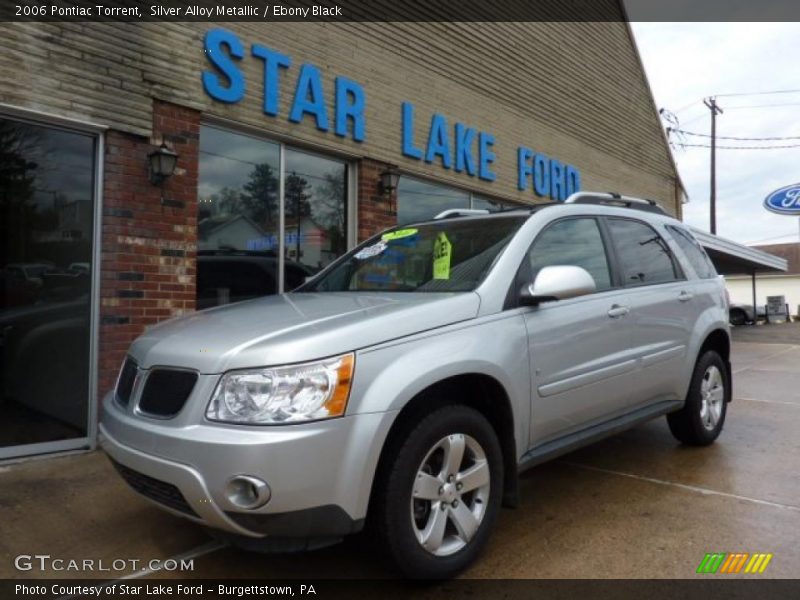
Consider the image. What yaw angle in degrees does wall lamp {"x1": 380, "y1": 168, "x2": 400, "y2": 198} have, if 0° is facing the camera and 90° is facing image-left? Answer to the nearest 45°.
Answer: approximately 315°

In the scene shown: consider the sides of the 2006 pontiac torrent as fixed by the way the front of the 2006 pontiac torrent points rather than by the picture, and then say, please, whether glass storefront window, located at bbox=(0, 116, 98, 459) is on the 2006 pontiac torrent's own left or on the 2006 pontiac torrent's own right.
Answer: on the 2006 pontiac torrent's own right

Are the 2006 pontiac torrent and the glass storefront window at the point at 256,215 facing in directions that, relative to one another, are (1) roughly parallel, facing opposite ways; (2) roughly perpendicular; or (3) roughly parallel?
roughly perpendicular

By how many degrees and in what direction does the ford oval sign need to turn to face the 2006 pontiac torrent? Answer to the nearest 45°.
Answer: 0° — it already faces it

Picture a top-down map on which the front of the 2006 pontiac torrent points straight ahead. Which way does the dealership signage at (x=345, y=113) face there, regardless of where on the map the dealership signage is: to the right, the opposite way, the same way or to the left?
to the left

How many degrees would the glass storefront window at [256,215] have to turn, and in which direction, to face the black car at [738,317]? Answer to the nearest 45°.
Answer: approximately 90° to its left

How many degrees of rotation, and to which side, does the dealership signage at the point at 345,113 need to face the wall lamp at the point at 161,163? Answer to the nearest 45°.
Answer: approximately 90° to its right
